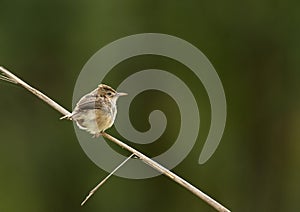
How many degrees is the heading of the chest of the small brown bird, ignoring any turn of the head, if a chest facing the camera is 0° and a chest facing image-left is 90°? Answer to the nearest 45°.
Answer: approximately 270°
